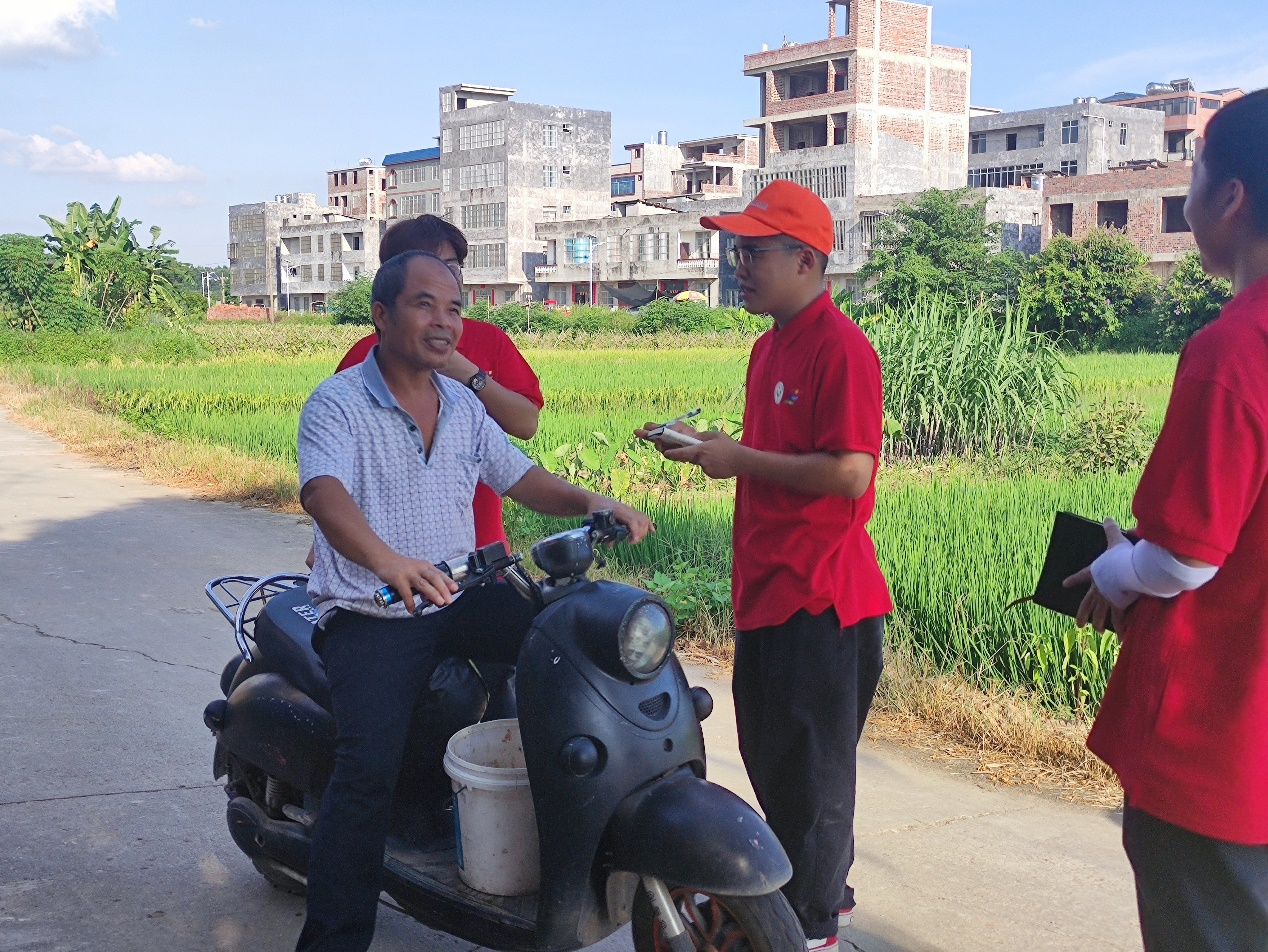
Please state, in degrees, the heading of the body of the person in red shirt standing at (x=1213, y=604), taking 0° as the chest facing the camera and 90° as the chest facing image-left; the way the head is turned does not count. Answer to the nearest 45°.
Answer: approximately 135°

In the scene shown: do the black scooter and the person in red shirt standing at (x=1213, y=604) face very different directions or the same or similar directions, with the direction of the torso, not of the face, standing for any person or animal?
very different directions

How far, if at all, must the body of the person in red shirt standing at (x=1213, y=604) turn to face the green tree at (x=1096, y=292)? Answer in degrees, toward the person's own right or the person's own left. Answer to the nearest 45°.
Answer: approximately 45° to the person's own right

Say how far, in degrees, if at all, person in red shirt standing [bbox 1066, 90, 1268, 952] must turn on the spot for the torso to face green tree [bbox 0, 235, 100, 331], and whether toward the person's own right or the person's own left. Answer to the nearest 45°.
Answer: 0° — they already face it

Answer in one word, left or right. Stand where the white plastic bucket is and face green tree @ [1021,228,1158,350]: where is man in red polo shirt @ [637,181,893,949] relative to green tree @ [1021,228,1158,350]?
right

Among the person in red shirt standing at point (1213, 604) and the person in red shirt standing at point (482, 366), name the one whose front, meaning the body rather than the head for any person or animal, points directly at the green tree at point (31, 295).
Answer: the person in red shirt standing at point (1213, 604)

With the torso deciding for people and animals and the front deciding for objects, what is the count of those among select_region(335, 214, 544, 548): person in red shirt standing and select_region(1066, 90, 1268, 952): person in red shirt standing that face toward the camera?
1

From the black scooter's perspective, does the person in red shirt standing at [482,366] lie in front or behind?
behind

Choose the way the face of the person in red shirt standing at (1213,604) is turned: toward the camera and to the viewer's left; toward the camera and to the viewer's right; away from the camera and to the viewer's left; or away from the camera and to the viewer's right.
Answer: away from the camera and to the viewer's left

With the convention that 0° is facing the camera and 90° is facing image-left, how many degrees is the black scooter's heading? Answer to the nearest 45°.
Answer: approximately 315°

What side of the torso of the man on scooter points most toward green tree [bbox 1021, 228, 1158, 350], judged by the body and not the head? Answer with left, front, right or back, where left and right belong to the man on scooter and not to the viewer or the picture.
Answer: left

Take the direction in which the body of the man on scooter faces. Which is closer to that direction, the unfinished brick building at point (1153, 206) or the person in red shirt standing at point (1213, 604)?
the person in red shirt standing
